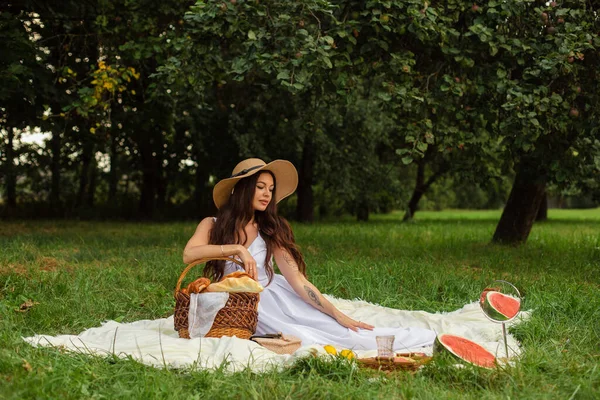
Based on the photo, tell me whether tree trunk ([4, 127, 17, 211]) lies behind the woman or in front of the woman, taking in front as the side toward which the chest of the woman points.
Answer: behind

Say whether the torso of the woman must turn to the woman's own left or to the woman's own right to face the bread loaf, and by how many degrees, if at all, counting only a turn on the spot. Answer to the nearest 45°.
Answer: approximately 45° to the woman's own right

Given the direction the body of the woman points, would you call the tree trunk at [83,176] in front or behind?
behind

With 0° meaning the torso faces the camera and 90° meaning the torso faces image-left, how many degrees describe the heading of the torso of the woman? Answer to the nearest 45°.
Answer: approximately 315°

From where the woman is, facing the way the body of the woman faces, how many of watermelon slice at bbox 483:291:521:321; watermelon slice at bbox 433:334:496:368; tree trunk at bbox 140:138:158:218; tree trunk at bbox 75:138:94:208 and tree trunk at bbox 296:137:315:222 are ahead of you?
2

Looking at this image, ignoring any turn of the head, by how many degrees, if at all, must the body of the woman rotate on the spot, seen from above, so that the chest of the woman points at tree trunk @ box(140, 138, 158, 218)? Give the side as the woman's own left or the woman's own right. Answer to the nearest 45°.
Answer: approximately 135° to the woman's own left

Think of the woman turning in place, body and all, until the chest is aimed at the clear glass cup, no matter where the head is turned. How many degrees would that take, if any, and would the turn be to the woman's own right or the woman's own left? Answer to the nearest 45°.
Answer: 0° — they already face it

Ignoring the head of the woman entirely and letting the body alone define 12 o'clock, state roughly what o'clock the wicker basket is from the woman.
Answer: The wicker basket is roughly at 2 o'clock from the woman.

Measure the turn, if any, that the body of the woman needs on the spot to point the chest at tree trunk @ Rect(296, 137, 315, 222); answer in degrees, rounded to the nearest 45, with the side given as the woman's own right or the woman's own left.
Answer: approximately 135° to the woman's own left

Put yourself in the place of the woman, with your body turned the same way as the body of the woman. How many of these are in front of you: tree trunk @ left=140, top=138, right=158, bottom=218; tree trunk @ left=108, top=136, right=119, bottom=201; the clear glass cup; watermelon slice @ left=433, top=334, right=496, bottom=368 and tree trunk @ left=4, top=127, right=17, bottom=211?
2

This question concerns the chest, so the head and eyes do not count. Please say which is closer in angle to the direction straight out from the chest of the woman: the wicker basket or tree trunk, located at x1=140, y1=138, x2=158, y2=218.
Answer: the wicker basket

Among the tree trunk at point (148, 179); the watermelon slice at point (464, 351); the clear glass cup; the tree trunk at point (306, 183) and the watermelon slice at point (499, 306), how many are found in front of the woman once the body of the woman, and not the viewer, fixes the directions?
3

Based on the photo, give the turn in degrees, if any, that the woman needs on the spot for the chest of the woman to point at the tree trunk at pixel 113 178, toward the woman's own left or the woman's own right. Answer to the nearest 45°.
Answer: approximately 135° to the woman's own left

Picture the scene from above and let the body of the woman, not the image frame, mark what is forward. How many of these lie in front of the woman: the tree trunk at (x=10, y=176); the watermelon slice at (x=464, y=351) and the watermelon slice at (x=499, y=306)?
2
